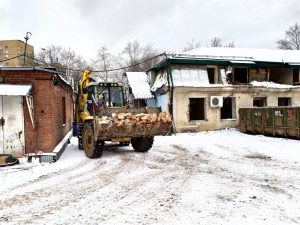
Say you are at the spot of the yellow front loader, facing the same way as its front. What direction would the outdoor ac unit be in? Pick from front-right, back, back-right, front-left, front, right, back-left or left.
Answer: left

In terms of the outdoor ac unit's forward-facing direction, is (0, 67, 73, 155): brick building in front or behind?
in front

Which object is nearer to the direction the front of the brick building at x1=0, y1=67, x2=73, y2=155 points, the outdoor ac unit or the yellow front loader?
the yellow front loader

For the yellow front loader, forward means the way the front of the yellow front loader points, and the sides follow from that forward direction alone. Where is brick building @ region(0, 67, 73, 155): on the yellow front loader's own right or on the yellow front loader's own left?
on the yellow front loader's own right

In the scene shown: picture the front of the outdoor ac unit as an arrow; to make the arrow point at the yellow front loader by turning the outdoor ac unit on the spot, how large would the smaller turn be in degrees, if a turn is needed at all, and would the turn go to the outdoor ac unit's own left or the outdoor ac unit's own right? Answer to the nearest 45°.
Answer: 0° — it already faces it

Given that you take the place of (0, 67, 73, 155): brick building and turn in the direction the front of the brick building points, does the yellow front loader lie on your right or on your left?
on your left

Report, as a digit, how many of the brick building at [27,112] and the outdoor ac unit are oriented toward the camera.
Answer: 2

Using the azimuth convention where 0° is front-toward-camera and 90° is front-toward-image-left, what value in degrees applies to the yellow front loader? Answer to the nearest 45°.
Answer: approximately 315°

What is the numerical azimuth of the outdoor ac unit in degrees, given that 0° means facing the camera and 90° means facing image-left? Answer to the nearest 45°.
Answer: approximately 0°

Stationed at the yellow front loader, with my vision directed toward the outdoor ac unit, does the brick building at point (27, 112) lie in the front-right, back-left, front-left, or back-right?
back-left
